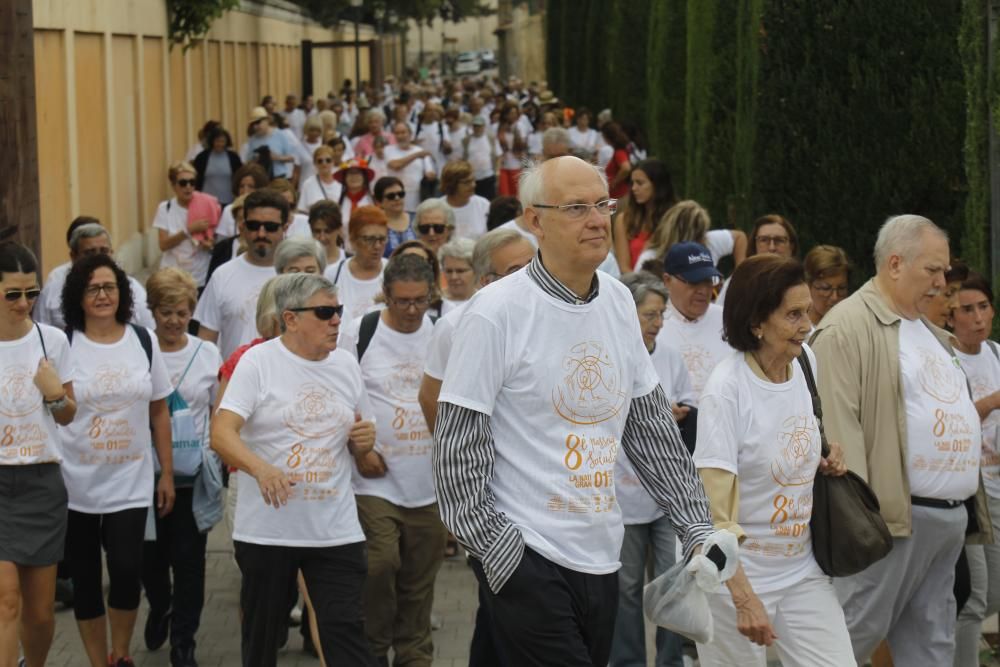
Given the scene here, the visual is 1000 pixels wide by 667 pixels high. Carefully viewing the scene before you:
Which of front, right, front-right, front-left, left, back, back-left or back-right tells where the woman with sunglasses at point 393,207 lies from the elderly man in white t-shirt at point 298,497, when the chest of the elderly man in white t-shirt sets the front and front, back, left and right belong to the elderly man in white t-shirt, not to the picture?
back-left

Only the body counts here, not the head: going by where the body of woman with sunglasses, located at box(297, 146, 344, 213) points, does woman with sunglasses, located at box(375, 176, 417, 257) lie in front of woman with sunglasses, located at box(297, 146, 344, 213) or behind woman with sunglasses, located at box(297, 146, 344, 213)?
in front

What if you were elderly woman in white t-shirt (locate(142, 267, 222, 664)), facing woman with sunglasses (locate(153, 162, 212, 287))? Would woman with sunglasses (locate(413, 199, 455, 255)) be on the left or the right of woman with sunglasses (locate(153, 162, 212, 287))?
right

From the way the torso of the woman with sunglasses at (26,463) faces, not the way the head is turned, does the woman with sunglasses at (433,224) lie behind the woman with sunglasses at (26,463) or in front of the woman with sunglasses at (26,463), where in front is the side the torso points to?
behind

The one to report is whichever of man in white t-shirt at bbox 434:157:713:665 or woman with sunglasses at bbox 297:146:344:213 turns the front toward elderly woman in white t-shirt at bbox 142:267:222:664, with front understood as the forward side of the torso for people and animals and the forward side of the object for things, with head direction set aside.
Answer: the woman with sunglasses

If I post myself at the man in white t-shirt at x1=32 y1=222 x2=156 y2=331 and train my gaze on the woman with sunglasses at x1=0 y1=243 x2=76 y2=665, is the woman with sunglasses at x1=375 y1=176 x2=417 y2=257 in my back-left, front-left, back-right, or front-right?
back-left
